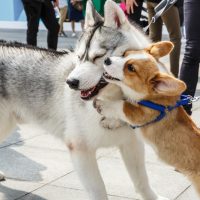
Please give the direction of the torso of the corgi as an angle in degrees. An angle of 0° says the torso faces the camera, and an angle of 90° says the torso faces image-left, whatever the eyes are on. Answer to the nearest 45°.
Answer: approximately 90°

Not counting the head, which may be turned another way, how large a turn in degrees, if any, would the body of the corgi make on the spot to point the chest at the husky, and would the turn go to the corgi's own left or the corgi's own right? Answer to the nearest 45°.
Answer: approximately 45° to the corgi's own right

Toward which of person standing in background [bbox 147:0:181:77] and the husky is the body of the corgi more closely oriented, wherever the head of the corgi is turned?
the husky

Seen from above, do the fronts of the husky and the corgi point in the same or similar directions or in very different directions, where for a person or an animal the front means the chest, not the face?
very different directions

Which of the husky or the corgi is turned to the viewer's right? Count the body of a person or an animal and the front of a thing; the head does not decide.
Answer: the husky

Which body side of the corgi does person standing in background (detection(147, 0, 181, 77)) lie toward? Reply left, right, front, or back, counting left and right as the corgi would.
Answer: right

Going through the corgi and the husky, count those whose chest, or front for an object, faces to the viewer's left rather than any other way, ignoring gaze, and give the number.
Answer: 1

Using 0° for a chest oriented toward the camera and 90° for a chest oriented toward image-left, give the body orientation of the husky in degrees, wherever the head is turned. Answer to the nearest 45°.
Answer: approximately 270°
